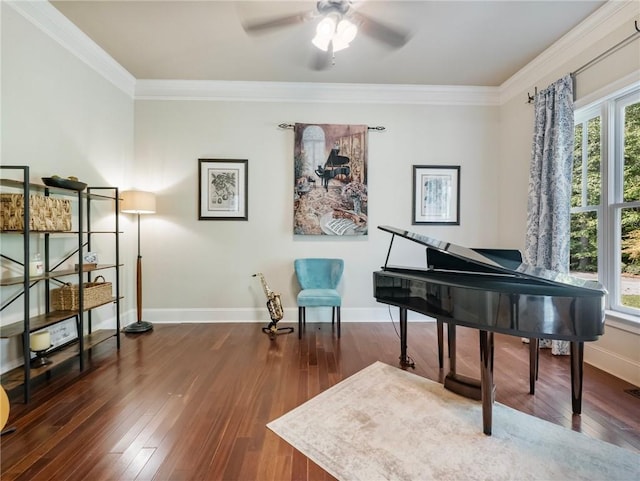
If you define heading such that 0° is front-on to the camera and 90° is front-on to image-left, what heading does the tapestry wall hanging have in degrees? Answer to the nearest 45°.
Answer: approximately 0°

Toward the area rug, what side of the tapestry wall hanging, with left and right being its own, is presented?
front

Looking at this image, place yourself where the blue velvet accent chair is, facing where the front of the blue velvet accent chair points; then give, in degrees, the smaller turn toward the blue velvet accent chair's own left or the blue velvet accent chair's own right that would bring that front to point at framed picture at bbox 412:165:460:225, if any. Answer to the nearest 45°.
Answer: approximately 90° to the blue velvet accent chair's own left

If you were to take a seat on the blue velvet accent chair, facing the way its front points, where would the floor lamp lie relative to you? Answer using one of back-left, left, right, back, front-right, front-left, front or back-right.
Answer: right

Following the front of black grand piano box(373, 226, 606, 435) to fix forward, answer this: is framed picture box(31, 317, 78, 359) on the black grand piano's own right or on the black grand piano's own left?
on the black grand piano's own left

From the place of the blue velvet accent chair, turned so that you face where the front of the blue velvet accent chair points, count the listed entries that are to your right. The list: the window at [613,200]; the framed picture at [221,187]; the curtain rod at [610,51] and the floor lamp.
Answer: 2
